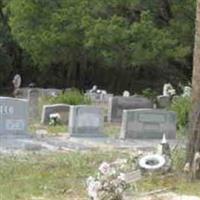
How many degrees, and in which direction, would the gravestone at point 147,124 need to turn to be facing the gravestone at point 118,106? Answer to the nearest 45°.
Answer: approximately 180°

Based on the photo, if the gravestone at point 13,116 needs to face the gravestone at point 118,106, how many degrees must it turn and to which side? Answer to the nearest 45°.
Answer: approximately 135° to its left

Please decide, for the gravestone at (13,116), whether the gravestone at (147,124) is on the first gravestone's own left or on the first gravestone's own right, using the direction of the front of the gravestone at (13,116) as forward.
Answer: on the first gravestone's own left

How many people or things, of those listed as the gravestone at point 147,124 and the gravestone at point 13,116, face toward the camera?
2

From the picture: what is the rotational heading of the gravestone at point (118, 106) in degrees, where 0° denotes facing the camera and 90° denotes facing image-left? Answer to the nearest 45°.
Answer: approximately 0°

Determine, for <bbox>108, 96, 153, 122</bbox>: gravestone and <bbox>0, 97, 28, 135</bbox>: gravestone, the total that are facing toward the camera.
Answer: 2

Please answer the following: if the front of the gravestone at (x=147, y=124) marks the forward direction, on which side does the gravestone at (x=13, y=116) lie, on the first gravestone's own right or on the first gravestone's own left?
on the first gravestone's own right

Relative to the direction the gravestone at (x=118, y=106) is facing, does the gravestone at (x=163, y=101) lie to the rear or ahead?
to the rear

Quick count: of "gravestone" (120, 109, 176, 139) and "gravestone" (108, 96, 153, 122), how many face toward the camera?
2

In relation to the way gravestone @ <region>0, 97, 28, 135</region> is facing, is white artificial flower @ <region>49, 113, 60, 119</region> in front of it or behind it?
behind

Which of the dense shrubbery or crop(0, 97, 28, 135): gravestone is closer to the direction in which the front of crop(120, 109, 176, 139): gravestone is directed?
the gravestone
